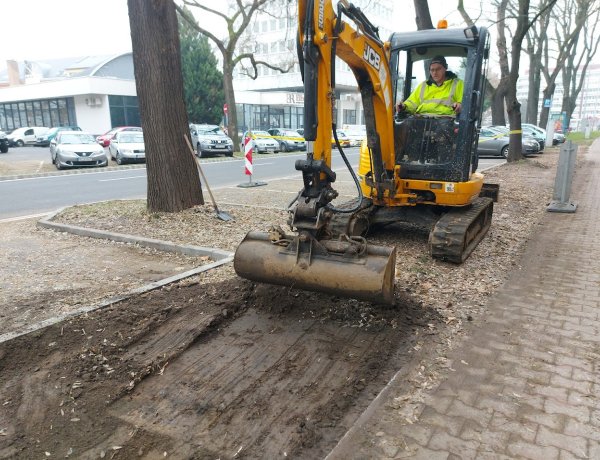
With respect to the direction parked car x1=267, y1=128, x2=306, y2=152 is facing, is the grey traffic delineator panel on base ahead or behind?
ahead

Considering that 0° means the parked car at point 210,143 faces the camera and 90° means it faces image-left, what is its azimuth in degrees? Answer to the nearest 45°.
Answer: approximately 315°

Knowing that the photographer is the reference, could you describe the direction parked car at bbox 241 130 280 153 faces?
facing the viewer and to the right of the viewer

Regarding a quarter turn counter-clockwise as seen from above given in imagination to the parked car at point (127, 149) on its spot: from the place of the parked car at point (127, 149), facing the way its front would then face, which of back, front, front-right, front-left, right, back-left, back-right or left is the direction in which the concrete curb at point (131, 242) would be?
back-right

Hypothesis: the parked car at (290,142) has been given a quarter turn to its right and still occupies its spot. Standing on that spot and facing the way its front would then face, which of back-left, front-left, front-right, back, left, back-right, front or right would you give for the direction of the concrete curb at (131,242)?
front-left

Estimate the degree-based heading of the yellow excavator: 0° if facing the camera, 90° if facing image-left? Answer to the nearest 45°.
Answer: approximately 45°

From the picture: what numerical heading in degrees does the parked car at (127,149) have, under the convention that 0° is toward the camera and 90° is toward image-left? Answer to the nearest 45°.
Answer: approximately 315°

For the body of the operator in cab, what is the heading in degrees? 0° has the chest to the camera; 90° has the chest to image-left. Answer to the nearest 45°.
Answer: approximately 45°

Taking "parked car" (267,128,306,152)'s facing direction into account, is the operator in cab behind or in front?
in front

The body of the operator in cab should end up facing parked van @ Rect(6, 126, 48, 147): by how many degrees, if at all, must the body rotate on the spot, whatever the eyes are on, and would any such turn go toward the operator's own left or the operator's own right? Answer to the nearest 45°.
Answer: approximately 90° to the operator's own right

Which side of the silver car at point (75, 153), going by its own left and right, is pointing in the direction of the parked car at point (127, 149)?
left
